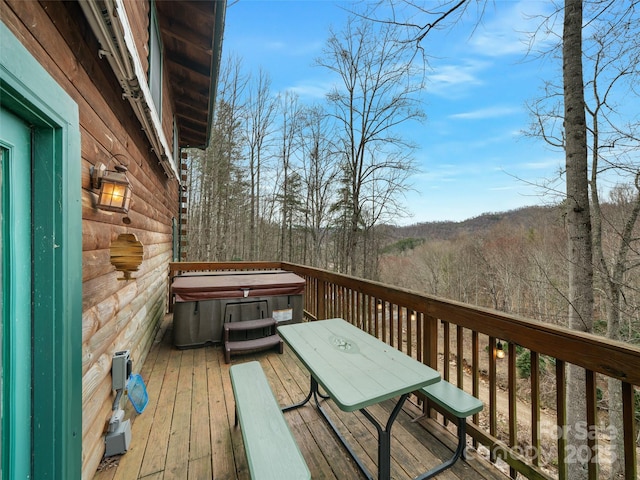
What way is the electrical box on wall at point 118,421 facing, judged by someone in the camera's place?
facing to the right of the viewer

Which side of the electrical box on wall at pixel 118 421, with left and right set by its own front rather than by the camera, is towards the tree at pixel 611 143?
front

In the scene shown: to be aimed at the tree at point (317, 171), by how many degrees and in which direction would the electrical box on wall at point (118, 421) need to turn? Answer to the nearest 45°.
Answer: approximately 45° to its left

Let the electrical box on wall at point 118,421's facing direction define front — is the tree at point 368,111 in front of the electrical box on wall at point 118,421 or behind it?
in front

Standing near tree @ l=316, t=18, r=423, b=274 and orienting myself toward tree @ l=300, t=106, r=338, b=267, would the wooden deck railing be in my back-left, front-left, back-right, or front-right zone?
back-left
